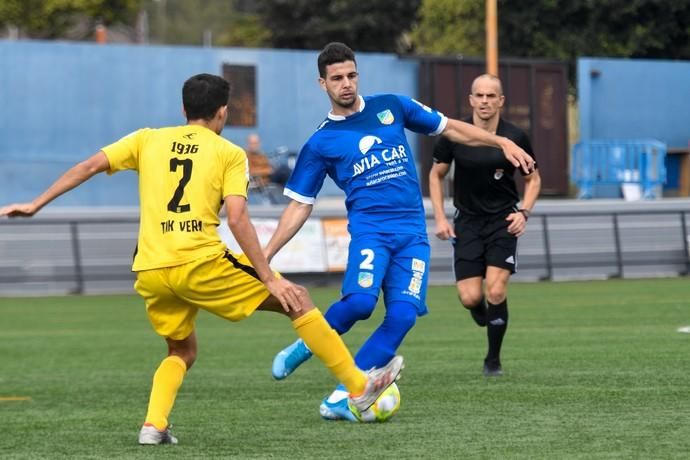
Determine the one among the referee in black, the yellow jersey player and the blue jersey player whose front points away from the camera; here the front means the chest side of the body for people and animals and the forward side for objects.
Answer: the yellow jersey player

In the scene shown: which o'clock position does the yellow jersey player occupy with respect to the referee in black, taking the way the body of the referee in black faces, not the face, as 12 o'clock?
The yellow jersey player is roughly at 1 o'clock from the referee in black.

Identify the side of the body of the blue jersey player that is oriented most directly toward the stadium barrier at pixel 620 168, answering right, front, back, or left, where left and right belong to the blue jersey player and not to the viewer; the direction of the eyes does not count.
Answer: back

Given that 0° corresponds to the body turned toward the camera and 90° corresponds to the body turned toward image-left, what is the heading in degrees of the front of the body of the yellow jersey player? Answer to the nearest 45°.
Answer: approximately 180°

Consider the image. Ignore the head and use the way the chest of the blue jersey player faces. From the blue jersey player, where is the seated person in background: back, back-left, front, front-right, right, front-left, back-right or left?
back

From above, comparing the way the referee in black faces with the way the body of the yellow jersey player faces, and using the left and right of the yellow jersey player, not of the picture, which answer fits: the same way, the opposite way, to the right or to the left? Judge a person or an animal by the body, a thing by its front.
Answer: the opposite way

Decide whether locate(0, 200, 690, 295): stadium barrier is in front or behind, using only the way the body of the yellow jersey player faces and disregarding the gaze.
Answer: in front

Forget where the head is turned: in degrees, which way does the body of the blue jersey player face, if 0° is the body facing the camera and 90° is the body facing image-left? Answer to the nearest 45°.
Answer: approximately 0°

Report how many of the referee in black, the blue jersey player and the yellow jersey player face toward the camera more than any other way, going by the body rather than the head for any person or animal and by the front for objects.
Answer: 2

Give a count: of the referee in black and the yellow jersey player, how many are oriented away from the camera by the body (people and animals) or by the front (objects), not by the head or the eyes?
1

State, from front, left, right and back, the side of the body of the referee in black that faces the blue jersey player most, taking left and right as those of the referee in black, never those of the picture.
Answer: front
